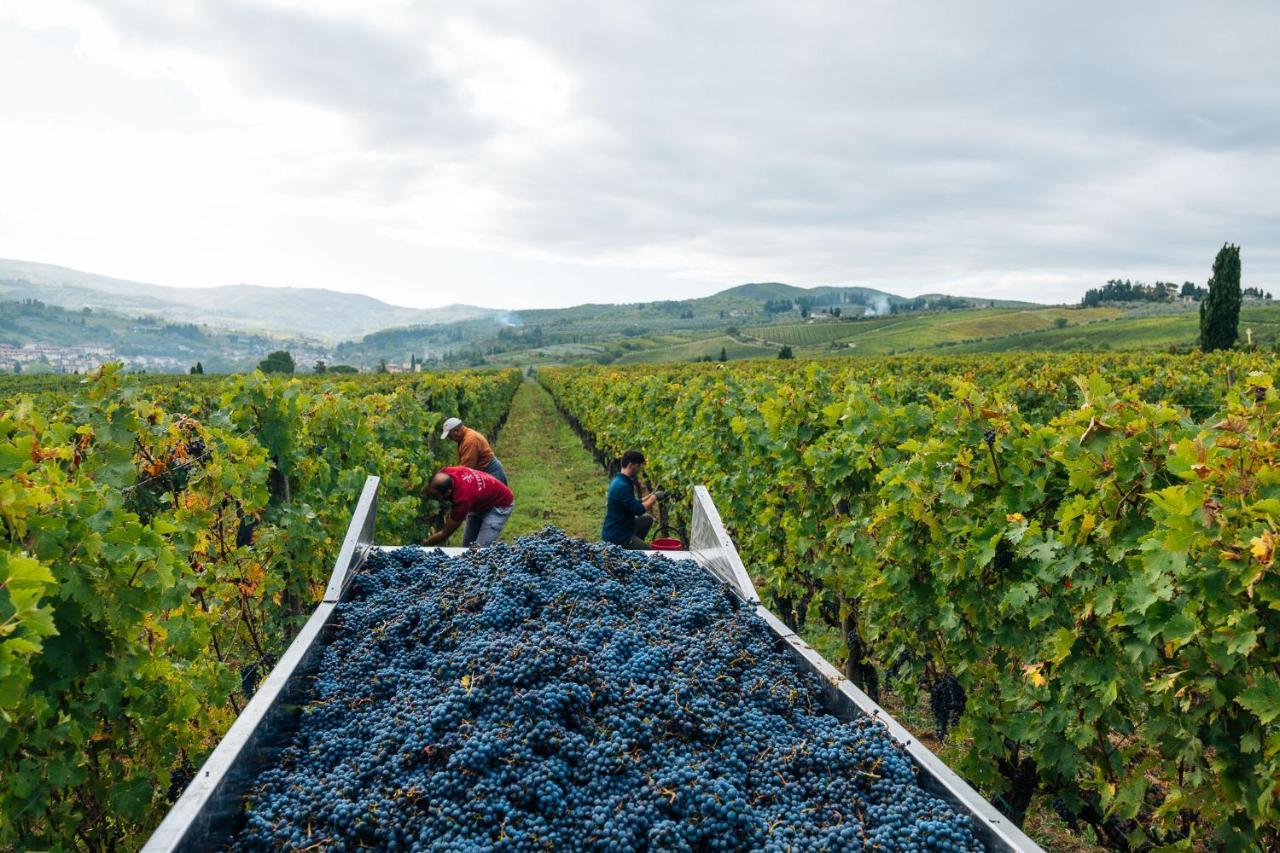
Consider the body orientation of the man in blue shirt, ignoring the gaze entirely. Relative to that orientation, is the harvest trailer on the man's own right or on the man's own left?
on the man's own right

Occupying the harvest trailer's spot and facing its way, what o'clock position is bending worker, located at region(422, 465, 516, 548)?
The bending worker is roughly at 6 o'clock from the harvest trailer.

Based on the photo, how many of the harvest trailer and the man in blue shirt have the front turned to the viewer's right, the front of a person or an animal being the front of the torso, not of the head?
1

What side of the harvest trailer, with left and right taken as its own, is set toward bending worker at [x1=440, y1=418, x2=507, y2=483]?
back

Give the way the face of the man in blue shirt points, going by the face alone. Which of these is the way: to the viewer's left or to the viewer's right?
to the viewer's right

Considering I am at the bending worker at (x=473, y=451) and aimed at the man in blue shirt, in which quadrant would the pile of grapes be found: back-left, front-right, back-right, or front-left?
front-right

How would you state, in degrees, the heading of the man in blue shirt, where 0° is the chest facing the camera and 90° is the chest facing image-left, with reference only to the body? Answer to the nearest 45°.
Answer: approximately 270°

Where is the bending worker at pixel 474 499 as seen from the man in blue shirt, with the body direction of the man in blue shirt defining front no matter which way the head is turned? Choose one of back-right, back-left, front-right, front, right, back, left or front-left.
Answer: back

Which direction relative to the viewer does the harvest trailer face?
toward the camera

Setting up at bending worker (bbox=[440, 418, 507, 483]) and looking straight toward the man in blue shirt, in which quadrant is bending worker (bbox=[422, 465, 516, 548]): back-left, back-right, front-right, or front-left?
front-right

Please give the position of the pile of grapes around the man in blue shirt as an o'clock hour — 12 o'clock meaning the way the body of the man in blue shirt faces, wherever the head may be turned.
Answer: The pile of grapes is roughly at 3 o'clock from the man in blue shirt.
